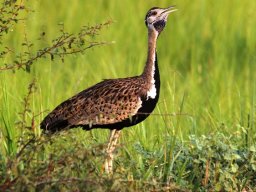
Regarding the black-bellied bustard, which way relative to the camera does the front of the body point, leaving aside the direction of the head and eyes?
to the viewer's right
